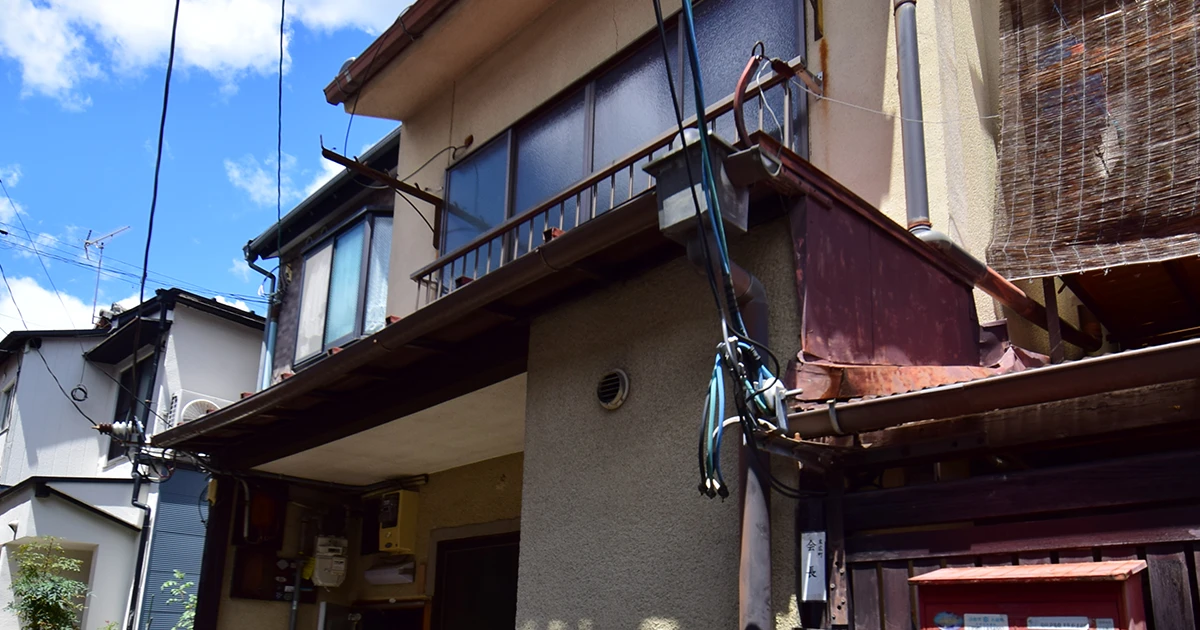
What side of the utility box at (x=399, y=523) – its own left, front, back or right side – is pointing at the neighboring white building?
right

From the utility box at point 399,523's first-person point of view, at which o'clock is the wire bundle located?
The wire bundle is roughly at 10 o'clock from the utility box.

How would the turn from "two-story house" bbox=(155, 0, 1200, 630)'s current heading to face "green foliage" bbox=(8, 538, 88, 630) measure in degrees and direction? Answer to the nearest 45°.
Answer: approximately 90° to its right

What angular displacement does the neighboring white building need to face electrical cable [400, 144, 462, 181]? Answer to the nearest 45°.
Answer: approximately 45° to its left

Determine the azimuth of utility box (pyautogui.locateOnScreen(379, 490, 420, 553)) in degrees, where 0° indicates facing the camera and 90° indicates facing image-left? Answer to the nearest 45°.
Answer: approximately 45°

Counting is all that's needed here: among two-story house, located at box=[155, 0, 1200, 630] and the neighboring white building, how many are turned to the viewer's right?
0

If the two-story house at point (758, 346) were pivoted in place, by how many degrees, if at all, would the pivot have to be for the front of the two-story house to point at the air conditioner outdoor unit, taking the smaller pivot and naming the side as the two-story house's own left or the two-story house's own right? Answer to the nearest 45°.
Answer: approximately 90° to the two-story house's own right

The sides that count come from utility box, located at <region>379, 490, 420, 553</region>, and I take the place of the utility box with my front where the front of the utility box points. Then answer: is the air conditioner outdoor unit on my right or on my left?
on my right

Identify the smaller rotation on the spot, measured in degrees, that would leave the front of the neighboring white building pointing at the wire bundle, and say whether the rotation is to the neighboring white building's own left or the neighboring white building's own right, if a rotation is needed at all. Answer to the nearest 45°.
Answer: approximately 45° to the neighboring white building's own left

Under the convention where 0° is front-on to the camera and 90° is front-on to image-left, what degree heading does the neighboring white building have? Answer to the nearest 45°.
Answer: approximately 45°
